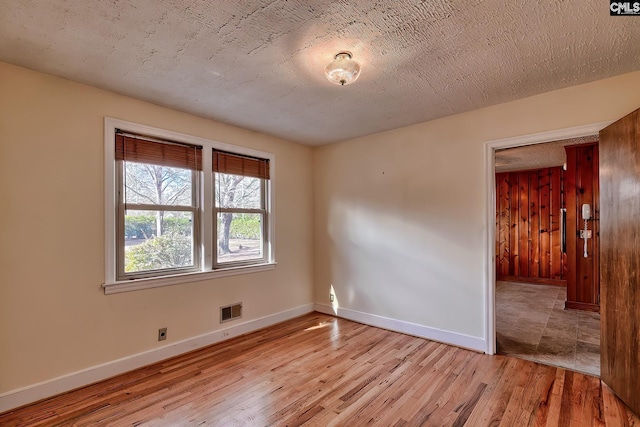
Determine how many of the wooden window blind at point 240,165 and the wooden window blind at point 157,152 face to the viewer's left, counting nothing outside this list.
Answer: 0

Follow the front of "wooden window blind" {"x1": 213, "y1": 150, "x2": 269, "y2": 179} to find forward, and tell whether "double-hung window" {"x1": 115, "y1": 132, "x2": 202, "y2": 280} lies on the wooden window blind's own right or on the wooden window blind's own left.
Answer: on the wooden window blind's own right

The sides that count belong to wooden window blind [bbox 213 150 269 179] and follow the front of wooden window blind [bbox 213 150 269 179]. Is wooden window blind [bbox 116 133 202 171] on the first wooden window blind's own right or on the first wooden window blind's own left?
on the first wooden window blind's own right

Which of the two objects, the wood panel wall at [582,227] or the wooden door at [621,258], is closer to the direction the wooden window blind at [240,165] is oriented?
the wooden door

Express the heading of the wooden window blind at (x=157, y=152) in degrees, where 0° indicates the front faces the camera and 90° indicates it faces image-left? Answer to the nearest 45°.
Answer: approximately 315°

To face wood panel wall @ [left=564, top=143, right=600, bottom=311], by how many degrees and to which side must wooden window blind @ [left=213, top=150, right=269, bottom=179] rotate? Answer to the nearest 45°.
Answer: approximately 45° to its left

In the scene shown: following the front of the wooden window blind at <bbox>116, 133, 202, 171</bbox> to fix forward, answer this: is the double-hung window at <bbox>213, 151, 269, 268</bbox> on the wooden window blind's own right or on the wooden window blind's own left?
on the wooden window blind's own left

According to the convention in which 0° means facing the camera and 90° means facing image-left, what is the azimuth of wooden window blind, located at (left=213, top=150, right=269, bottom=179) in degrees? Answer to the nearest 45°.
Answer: approximately 315°

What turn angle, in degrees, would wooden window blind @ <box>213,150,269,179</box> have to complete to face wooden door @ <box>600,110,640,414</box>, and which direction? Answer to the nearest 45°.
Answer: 0° — it already faces it
